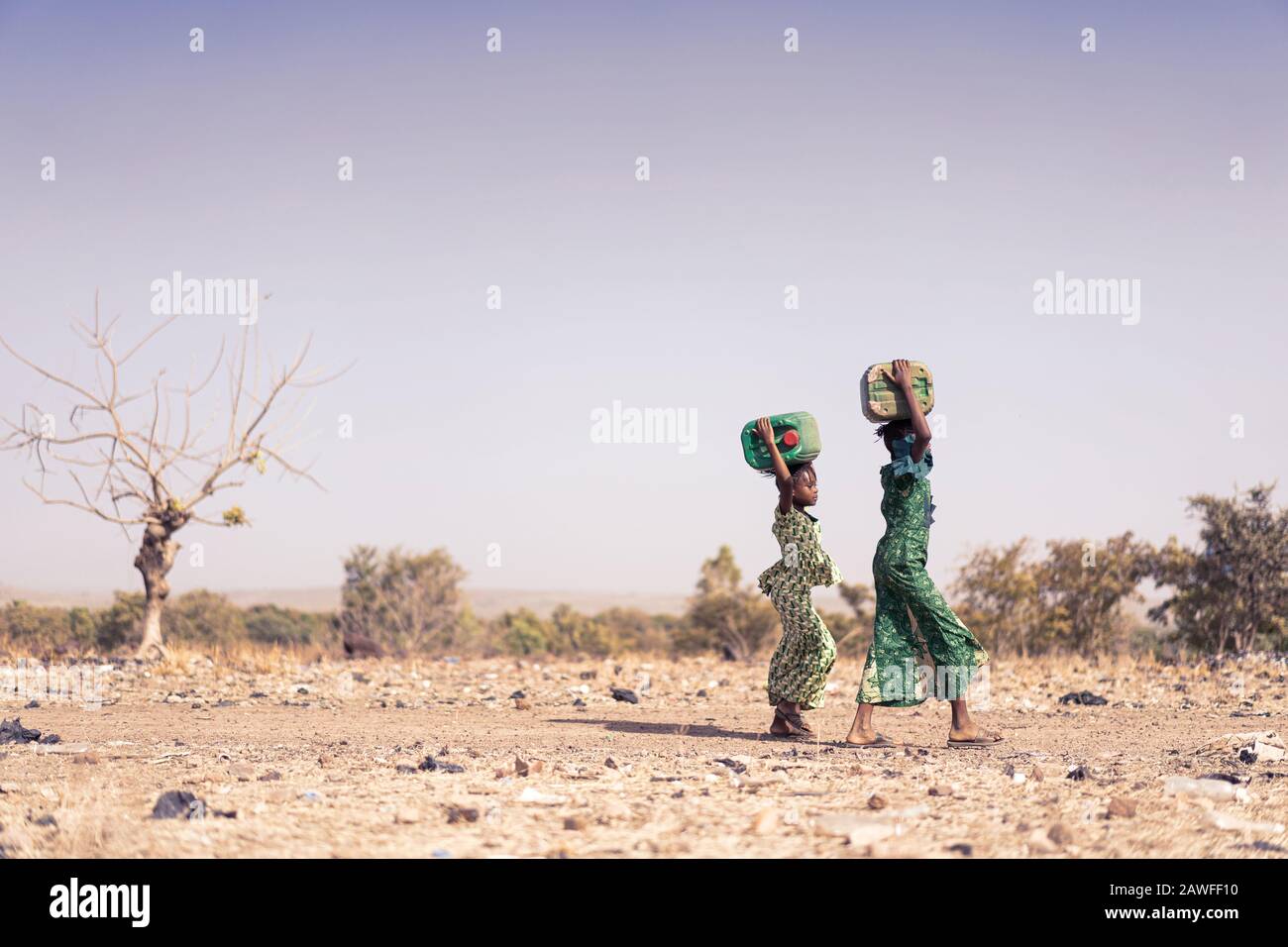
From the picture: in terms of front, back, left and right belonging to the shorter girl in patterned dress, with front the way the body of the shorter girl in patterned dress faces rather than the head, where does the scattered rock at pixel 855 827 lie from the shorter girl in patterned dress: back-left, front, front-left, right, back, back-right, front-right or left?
right

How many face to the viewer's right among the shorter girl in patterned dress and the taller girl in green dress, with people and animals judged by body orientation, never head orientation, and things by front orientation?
2

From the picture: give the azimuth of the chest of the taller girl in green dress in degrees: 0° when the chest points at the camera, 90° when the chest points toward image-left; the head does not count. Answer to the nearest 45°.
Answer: approximately 270°

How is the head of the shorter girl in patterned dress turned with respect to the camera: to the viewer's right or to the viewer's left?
to the viewer's right

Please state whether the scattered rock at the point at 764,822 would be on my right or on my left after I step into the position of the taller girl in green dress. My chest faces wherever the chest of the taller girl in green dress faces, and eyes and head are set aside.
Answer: on my right

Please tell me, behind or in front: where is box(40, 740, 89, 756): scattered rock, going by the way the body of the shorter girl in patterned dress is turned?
behind

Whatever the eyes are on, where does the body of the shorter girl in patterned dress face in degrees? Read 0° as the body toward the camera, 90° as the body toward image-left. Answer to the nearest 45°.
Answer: approximately 270°
